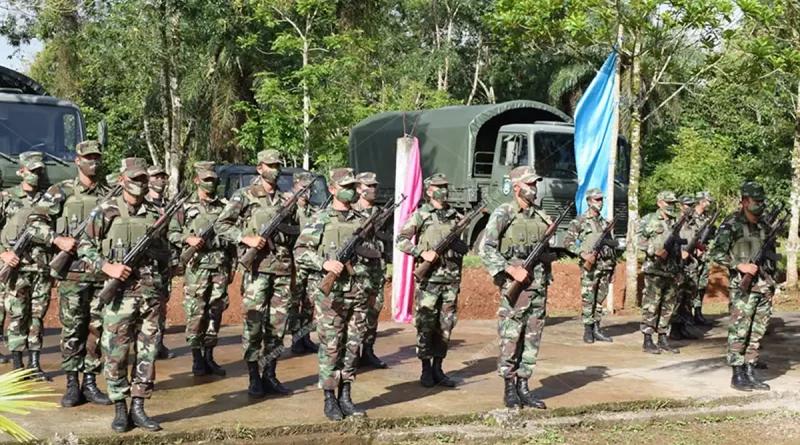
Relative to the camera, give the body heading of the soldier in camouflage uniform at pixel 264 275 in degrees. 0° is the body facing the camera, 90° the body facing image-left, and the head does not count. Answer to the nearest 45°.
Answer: approximately 315°

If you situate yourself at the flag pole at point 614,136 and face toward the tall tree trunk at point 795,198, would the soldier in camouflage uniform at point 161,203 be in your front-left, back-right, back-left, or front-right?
back-right

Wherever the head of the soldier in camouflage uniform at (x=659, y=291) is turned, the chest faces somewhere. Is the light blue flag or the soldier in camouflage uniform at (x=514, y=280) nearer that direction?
the soldier in camouflage uniform

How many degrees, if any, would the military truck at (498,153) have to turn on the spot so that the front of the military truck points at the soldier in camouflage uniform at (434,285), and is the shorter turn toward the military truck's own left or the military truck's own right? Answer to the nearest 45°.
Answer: approximately 45° to the military truck's own right

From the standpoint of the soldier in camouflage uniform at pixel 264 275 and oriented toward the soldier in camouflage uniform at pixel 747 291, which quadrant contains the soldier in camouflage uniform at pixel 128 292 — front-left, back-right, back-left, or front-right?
back-right

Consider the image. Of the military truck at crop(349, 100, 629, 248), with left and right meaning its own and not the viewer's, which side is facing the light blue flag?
front

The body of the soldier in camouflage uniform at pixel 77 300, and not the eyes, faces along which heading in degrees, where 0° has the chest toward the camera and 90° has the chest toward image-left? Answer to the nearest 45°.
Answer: approximately 315°

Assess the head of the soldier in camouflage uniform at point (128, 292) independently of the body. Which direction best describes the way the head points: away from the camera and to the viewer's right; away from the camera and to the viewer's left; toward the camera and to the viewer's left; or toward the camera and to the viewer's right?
toward the camera and to the viewer's right

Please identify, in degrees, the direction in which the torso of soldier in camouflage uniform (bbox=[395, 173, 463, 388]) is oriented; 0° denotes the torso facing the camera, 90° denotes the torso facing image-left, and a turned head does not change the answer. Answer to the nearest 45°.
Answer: approximately 315°

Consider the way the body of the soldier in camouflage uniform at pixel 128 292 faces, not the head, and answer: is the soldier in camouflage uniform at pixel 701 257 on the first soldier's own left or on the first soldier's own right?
on the first soldier's own left

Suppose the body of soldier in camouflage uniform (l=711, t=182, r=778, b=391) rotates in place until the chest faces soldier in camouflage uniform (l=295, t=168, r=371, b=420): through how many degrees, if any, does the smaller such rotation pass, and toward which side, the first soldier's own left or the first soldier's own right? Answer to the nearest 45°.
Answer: approximately 90° to the first soldier's own right
